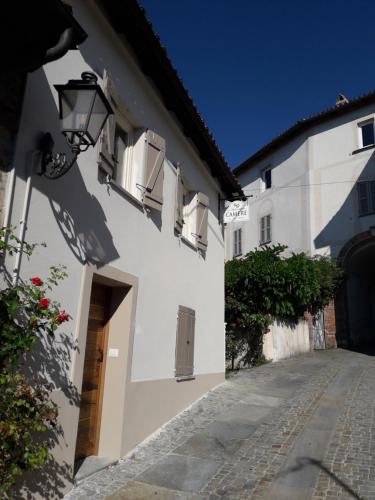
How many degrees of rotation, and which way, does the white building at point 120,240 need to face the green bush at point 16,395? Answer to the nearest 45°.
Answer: approximately 45° to its right

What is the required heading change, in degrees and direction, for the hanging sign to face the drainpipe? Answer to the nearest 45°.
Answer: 0° — it already faces it

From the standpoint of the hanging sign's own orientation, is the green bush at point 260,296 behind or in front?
behind

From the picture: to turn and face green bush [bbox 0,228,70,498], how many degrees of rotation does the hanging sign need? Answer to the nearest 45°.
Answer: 0° — it already faces it

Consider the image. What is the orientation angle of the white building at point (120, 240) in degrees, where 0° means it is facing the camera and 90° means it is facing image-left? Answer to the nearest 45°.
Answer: approximately 315°

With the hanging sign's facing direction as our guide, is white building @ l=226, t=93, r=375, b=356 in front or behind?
behind

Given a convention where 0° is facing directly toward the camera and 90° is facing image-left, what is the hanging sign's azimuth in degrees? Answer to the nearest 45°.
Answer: approximately 0°
